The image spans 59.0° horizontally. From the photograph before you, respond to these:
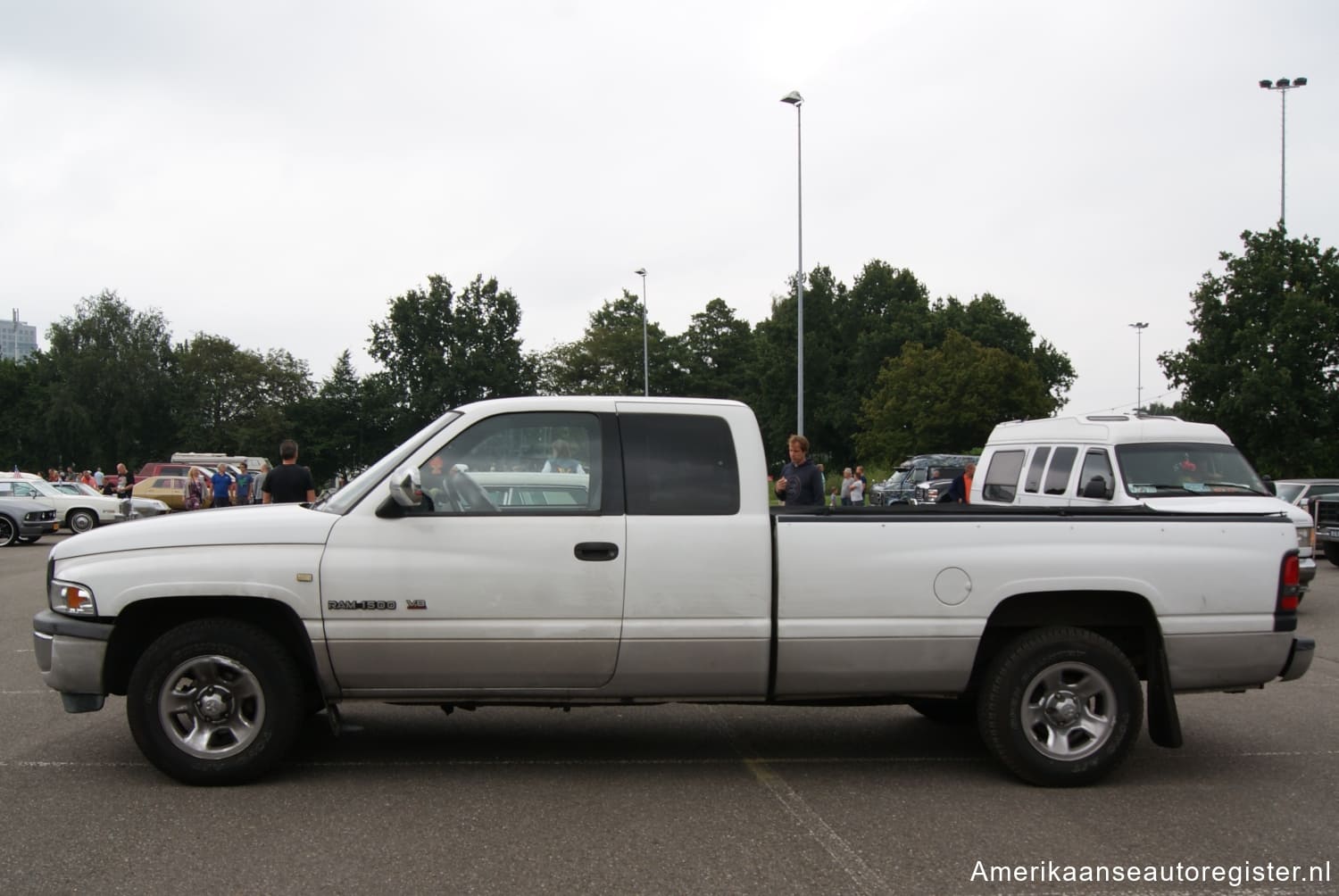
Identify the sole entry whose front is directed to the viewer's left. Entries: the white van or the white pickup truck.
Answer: the white pickup truck

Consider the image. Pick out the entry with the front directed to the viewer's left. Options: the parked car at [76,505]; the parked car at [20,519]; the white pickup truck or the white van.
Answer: the white pickup truck

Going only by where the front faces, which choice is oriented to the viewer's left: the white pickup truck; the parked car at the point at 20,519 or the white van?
the white pickup truck

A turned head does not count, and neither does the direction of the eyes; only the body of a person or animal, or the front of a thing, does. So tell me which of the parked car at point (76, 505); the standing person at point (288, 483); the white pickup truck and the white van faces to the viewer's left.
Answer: the white pickup truck

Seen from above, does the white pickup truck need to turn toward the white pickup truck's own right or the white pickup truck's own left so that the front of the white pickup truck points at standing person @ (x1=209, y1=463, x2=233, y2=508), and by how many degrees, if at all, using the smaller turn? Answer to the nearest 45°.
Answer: approximately 45° to the white pickup truck's own right

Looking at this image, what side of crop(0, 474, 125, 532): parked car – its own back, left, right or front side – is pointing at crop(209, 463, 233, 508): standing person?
front

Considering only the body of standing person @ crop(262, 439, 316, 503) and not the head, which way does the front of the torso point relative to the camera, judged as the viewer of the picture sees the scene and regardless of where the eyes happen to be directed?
away from the camera

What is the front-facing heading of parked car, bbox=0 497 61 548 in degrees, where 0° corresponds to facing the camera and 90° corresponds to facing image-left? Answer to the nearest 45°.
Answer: approximately 315°

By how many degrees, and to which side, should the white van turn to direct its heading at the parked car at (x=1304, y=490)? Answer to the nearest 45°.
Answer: approximately 135° to its left

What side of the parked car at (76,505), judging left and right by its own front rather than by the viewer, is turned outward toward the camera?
right

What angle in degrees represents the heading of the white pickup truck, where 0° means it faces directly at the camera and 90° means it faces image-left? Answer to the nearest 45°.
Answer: approximately 90°

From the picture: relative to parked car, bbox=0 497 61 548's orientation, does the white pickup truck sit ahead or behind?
ahead
